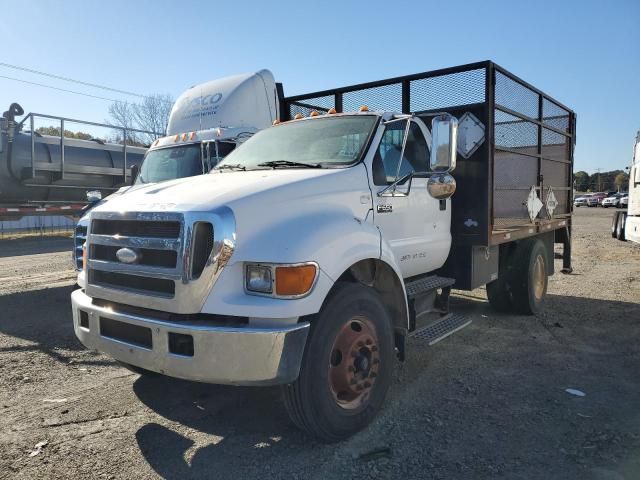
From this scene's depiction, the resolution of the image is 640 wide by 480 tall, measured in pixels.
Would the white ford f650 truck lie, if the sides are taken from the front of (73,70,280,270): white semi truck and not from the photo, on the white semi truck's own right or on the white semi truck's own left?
on the white semi truck's own left

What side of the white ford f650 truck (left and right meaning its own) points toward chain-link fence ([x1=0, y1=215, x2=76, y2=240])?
right

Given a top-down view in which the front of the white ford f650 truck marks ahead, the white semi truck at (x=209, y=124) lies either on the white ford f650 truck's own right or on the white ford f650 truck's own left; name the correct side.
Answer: on the white ford f650 truck's own right

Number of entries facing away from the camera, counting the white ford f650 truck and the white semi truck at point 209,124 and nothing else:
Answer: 0

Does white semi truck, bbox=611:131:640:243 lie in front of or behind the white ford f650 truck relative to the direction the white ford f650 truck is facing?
behind

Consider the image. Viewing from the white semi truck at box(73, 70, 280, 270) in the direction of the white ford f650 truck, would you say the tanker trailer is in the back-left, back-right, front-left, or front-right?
back-right

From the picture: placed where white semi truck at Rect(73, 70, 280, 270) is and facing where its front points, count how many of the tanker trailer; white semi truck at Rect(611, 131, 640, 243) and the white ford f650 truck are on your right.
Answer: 1

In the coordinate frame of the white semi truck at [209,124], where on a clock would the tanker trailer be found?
The tanker trailer is roughly at 3 o'clock from the white semi truck.

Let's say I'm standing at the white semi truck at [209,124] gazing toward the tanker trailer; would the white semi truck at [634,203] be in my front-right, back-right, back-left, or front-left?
back-right

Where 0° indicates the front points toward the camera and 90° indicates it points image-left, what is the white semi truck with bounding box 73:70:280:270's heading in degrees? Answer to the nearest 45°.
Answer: approximately 45°

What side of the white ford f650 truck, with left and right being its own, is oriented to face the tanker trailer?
right

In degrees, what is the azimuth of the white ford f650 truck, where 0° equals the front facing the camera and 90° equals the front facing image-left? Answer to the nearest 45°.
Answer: approximately 45°
